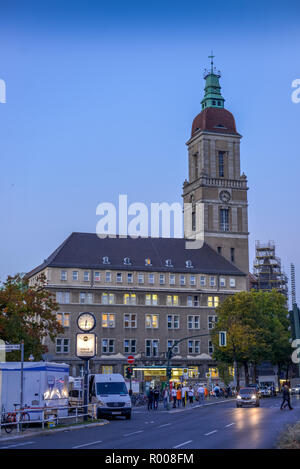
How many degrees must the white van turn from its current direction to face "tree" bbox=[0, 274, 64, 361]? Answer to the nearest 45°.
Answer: approximately 135° to its right

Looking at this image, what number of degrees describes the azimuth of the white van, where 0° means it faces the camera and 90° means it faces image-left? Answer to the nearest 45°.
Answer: approximately 0°

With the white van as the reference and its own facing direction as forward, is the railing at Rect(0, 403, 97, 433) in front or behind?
in front

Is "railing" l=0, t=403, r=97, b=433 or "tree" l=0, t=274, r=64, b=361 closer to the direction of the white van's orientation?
the railing

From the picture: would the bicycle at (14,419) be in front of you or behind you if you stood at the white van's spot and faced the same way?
in front

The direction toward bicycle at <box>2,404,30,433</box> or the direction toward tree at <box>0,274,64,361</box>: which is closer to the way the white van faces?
the bicycle
